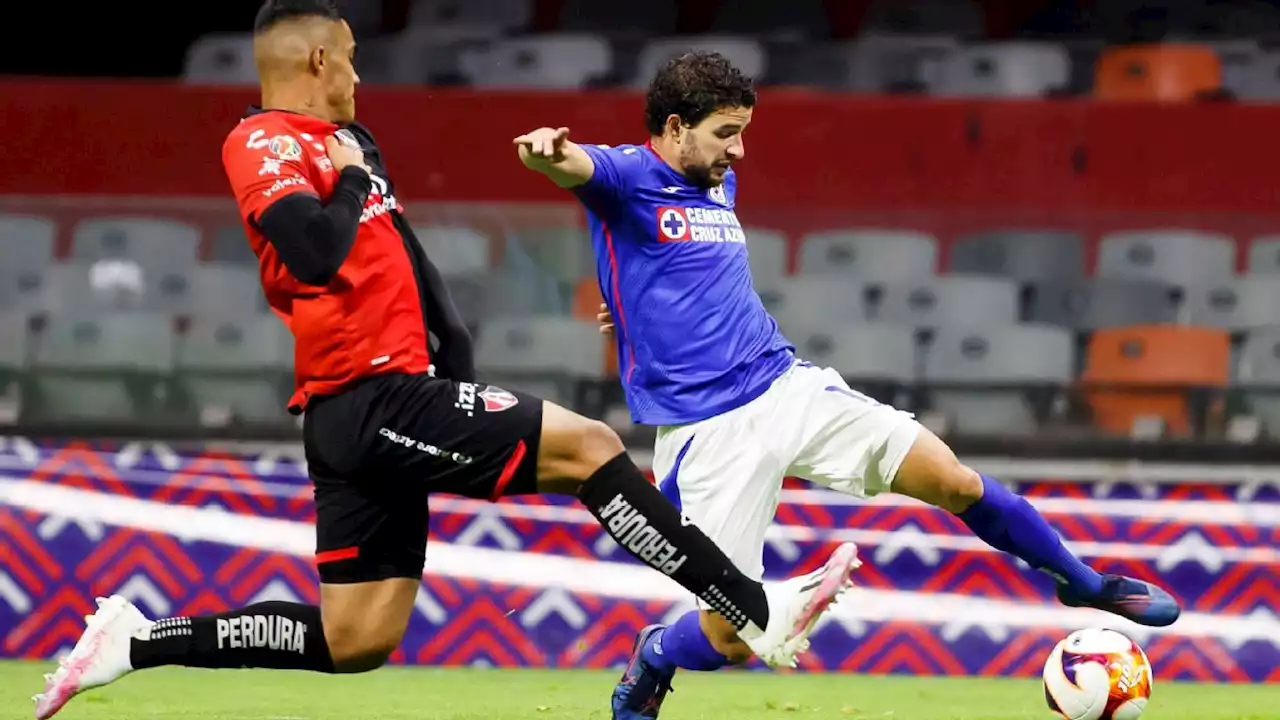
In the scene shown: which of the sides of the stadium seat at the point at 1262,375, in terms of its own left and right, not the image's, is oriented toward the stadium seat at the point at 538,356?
right

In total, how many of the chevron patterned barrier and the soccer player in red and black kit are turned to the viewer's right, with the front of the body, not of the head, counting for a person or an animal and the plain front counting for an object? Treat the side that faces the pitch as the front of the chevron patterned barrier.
1

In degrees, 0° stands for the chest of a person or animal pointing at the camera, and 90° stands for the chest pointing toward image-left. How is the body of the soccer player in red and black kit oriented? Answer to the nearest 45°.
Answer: approximately 270°

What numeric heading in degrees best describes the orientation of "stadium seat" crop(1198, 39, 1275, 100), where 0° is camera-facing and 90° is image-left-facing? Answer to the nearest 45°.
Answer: approximately 0°

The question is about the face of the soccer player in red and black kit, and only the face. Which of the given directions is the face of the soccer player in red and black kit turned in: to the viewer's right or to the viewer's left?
to the viewer's right

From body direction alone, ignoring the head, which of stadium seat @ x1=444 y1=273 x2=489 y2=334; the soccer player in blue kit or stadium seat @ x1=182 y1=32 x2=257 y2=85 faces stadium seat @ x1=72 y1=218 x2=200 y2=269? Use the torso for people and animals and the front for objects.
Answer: stadium seat @ x1=182 y1=32 x2=257 y2=85

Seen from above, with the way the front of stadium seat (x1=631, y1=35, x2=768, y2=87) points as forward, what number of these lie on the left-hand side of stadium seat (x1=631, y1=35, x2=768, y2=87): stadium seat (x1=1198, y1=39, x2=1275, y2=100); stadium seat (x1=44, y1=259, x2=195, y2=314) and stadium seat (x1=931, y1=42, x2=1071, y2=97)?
2

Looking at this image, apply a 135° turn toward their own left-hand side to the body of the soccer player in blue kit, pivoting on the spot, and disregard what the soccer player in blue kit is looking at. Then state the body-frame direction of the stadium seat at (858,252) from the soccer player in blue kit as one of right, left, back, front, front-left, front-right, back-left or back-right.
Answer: front

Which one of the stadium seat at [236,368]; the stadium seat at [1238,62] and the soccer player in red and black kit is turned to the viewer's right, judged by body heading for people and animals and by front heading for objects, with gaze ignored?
the soccer player in red and black kit

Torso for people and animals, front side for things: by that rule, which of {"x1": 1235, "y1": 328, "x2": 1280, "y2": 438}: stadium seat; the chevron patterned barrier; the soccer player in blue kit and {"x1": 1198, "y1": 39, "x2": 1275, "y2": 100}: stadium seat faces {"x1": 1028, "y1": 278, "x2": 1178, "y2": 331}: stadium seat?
{"x1": 1198, "y1": 39, "x2": 1275, "y2": 100}: stadium seat

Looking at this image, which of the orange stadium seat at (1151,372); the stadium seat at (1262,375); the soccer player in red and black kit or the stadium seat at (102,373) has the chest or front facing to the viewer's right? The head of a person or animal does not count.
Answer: the soccer player in red and black kit

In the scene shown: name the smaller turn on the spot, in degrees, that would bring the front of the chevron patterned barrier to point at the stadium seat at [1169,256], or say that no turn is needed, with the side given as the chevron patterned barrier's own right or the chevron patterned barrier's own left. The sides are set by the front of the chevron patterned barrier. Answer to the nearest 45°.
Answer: approximately 135° to the chevron patterned barrier's own left
